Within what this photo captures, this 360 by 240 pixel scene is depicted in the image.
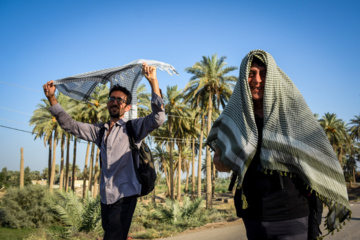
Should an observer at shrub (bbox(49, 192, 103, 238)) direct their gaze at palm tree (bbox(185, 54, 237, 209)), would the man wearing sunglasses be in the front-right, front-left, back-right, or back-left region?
back-right

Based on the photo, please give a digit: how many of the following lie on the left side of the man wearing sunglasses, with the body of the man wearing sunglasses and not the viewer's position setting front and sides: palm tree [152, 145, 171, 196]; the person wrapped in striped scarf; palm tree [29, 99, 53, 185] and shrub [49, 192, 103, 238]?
1

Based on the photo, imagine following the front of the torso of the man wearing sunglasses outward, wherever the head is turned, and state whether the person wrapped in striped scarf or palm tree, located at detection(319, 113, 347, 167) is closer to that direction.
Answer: the person wrapped in striped scarf

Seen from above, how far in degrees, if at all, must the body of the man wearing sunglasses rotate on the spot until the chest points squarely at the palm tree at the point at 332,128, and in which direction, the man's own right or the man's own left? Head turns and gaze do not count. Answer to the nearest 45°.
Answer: approximately 180°

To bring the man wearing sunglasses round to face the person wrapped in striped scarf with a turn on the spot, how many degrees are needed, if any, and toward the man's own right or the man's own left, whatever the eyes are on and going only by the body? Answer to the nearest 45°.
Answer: approximately 90° to the man's own left

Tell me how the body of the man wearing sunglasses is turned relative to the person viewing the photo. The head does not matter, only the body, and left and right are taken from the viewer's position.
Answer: facing the viewer and to the left of the viewer

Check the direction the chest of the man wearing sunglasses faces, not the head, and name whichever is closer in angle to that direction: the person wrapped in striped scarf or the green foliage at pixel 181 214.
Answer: the person wrapped in striped scarf

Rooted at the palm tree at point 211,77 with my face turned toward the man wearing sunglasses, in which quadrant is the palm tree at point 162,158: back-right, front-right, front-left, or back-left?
back-right

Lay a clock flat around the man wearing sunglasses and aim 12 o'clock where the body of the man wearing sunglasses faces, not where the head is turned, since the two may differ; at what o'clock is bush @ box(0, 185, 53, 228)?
The bush is roughly at 4 o'clock from the man wearing sunglasses.

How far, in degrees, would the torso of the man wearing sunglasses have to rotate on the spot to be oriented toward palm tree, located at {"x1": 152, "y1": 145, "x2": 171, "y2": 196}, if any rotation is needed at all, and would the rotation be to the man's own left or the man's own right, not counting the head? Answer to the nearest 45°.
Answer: approximately 135° to the man's own right

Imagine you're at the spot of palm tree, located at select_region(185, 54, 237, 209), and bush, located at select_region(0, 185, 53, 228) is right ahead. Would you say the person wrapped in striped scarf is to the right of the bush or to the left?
left

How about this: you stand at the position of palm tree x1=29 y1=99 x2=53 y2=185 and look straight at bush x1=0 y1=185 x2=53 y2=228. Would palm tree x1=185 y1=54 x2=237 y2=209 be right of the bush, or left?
left

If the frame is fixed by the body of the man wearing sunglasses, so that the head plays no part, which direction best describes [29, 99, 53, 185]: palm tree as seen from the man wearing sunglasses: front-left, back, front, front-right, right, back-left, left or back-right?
back-right
